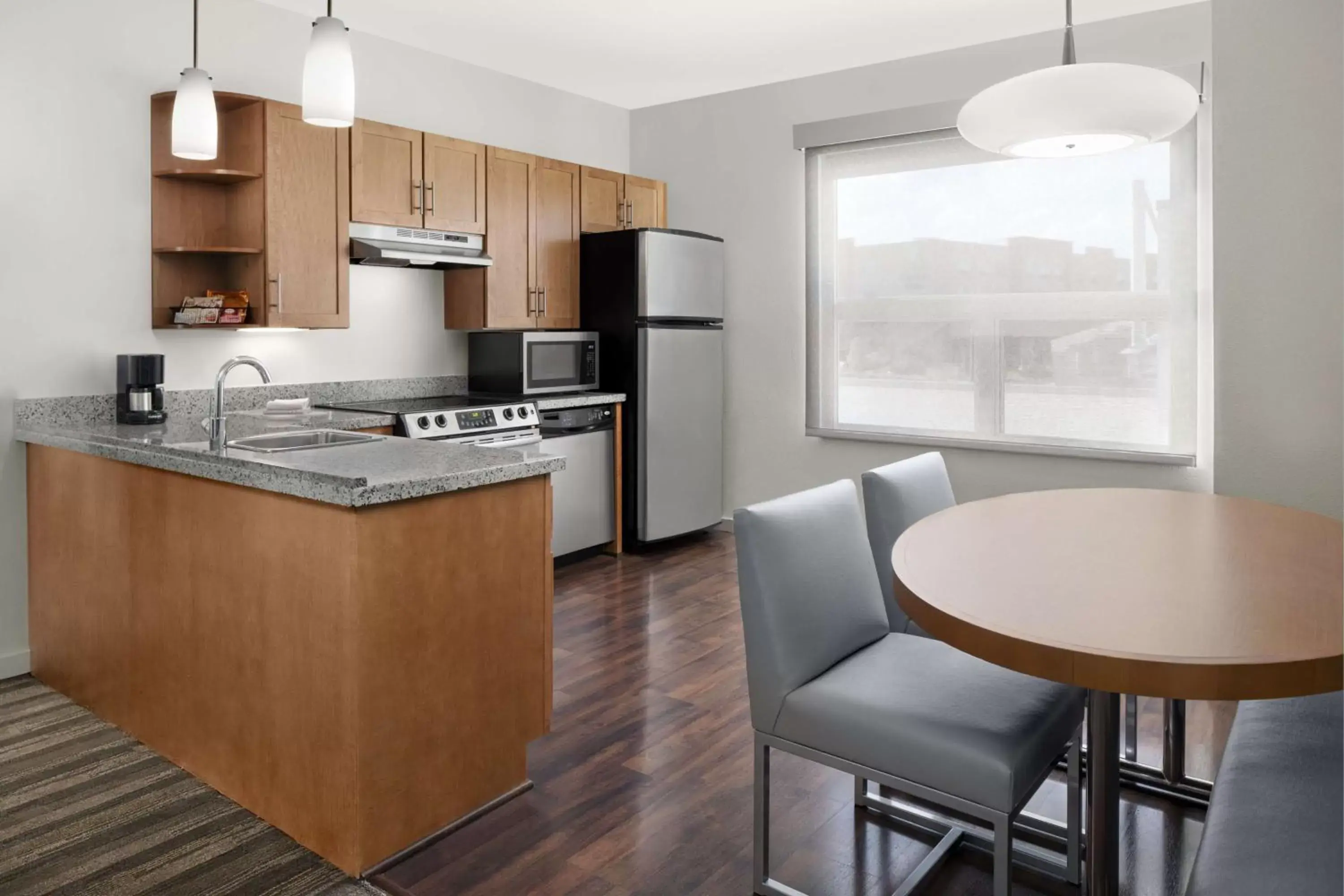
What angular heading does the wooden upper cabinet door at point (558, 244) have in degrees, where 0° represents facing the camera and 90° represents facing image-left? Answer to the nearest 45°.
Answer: approximately 315°

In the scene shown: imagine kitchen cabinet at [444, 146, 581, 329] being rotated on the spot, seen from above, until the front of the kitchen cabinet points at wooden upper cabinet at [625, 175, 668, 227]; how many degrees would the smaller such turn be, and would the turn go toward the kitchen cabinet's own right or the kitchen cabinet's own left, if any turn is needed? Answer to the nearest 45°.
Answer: approximately 90° to the kitchen cabinet's own left

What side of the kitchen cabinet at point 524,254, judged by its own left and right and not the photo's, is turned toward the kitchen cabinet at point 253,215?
right

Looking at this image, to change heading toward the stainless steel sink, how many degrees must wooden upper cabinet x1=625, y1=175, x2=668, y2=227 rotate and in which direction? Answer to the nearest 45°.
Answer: approximately 45° to its right
